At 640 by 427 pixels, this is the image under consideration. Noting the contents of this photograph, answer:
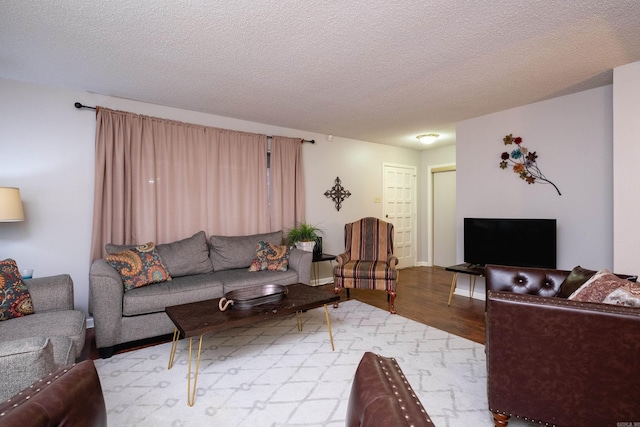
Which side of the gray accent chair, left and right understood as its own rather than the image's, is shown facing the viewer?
right

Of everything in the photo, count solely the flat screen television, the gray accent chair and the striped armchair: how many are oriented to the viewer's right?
1

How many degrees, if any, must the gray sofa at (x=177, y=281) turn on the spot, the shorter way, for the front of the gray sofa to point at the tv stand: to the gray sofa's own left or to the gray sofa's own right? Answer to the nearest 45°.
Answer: approximately 45° to the gray sofa's own left

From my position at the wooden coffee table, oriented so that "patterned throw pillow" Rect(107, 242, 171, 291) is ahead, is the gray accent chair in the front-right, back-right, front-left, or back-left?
front-left

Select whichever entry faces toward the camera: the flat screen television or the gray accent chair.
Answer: the flat screen television

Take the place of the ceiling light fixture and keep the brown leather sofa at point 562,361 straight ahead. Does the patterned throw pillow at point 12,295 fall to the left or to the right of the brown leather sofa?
right

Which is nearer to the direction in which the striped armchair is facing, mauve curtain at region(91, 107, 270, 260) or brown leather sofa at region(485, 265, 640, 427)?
the brown leather sofa

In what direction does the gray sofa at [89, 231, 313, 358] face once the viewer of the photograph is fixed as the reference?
facing the viewer and to the right of the viewer

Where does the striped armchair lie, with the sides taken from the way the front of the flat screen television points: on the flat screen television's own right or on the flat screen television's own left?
on the flat screen television's own right

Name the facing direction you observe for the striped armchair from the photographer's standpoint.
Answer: facing the viewer

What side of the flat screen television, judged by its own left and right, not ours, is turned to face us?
front

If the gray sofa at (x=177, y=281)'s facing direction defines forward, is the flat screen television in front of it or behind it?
in front

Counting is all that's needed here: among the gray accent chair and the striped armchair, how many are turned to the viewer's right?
1

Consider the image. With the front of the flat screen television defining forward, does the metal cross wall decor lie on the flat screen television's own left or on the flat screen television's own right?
on the flat screen television's own right

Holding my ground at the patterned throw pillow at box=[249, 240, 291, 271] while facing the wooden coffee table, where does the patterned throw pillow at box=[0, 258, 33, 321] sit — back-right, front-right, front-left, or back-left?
front-right
